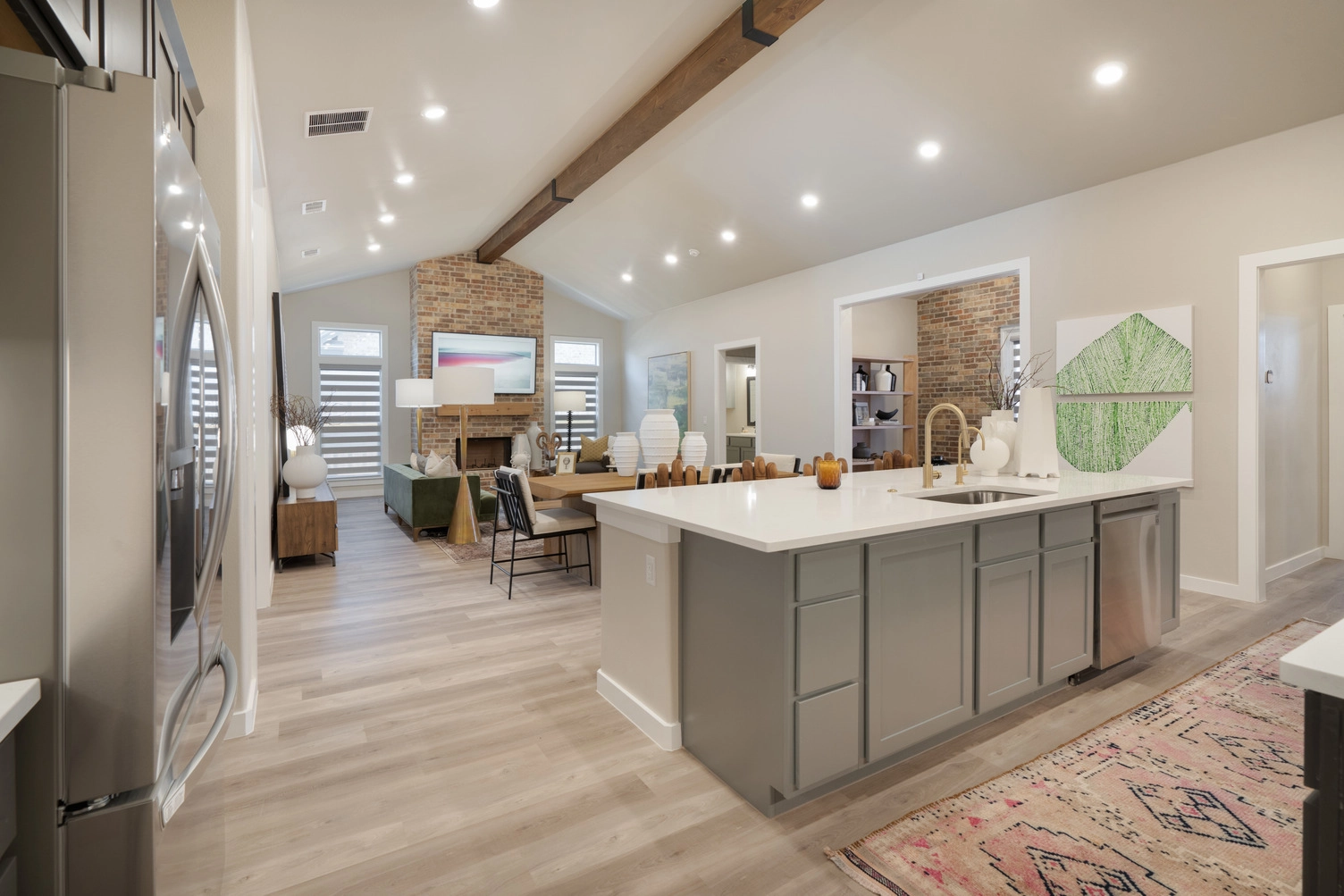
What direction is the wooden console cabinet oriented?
to the viewer's right

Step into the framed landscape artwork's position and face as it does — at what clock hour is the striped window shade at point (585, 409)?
The striped window shade is roughly at 3 o'clock from the framed landscape artwork.

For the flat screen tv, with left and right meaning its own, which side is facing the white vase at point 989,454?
front

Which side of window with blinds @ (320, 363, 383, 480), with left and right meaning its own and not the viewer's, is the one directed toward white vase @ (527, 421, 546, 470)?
left

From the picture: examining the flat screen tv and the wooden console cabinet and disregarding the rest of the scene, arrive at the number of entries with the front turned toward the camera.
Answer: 1

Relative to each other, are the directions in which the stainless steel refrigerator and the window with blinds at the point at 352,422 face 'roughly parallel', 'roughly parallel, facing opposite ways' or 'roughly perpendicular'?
roughly perpendicular

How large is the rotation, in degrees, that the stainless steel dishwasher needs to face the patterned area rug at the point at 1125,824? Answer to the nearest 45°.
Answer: approximately 45° to its right

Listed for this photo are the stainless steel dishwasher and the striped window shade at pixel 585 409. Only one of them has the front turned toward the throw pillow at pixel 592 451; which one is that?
the striped window shade

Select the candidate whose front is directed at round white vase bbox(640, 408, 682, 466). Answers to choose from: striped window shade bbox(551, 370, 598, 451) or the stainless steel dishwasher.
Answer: the striped window shade

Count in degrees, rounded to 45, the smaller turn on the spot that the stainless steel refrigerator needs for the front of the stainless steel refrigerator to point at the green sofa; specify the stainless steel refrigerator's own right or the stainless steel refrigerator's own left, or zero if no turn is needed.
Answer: approximately 45° to the stainless steel refrigerator's own left

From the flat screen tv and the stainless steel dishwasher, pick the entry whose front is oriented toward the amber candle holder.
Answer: the flat screen tv
